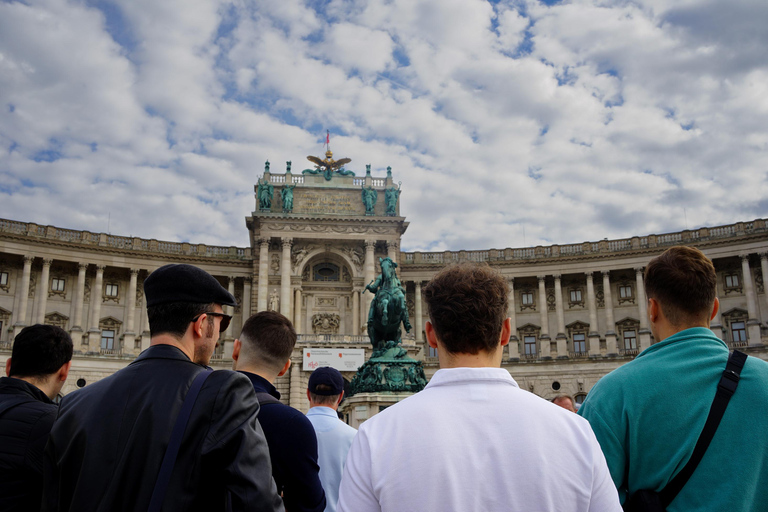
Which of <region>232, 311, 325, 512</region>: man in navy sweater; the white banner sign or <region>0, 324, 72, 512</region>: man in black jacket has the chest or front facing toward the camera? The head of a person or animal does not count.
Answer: the white banner sign

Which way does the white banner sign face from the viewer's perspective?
toward the camera

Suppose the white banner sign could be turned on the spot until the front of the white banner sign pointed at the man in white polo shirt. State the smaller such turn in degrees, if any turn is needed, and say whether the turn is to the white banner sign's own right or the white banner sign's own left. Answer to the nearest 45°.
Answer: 0° — it already faces them

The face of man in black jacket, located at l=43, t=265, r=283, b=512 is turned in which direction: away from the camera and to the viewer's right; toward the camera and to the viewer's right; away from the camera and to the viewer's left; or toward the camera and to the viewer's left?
away from the camera and to the viewer's right

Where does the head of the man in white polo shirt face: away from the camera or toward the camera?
away from the camera

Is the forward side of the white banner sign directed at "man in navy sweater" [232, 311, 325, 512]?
yes

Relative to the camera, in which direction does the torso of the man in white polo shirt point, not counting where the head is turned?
away from the camera

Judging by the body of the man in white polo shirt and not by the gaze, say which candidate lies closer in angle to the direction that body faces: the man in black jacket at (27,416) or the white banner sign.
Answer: the white banner sign

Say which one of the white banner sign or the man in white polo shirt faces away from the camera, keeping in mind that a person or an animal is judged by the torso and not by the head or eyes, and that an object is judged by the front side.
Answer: the man in white polo shirt

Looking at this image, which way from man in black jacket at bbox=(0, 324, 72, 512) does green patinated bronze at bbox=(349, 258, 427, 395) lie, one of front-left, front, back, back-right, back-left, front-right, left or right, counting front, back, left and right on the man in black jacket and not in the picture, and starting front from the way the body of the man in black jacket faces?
front

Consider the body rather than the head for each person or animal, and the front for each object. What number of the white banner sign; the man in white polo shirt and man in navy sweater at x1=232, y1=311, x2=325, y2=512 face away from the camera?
2

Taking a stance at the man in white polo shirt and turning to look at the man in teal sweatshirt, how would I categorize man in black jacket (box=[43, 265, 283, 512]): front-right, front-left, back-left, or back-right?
back-left

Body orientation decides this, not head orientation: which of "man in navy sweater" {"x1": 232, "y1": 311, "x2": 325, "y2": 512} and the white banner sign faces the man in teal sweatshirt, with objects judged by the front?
the white banner sign

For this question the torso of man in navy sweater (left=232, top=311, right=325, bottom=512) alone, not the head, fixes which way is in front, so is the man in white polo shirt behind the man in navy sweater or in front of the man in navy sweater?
behind

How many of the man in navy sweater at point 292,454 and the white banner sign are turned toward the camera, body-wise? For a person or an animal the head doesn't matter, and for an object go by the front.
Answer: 1
